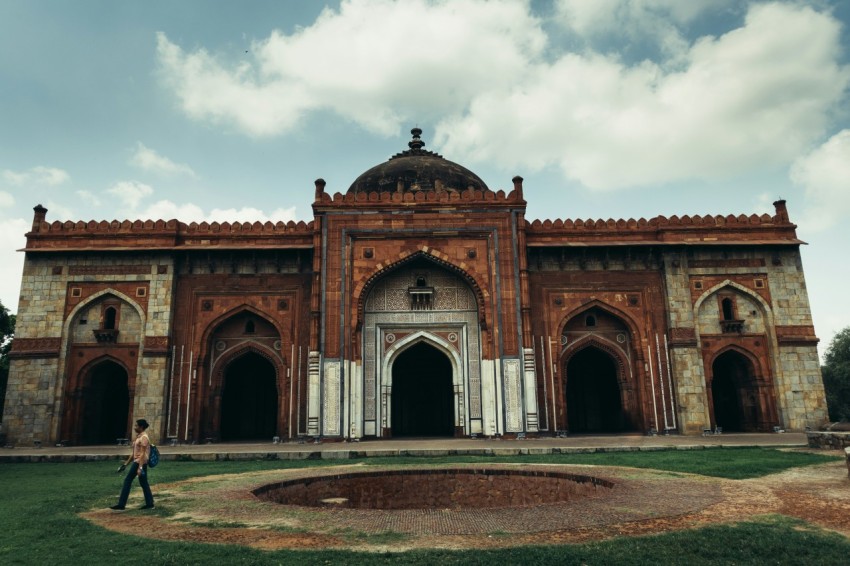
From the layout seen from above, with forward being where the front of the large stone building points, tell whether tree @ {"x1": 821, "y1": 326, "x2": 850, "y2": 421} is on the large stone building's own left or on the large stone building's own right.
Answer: on the large stone building's own left

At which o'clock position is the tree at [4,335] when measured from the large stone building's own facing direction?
The tree is roughly at 4 o'clock from the large stone building.

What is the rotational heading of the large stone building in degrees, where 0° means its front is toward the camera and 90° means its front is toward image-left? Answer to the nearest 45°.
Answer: approximately 0°

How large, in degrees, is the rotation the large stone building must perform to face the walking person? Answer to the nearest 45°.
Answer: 0° — it already faces them

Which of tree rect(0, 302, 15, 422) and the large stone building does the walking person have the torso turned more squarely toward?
the tree

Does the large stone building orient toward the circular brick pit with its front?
yes

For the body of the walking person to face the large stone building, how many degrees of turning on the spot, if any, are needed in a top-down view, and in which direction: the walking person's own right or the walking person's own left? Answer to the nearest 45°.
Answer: approximately 135° to the walking person's own right

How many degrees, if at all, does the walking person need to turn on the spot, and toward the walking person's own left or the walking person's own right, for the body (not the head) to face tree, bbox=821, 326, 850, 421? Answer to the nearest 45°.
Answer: approximately 180°

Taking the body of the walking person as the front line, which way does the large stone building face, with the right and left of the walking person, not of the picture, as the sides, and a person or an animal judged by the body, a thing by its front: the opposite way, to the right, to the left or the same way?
to the left

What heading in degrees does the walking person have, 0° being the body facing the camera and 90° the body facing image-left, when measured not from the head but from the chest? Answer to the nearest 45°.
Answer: approximately 90°

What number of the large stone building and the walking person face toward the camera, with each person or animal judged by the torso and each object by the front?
1

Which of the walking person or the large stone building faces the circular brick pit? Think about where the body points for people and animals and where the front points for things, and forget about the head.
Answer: the large stone building
